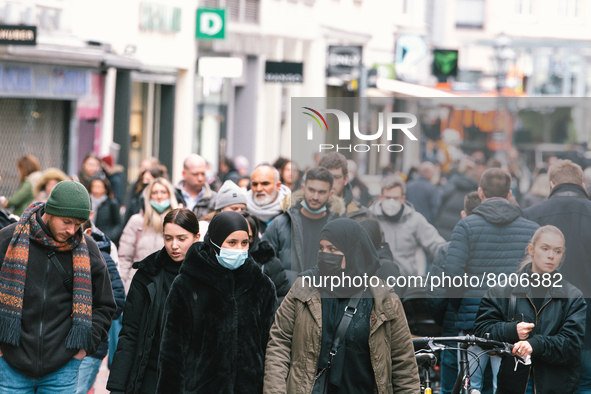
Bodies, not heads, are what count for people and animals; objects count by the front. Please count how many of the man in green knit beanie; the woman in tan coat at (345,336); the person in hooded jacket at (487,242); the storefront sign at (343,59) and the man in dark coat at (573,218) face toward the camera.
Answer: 3

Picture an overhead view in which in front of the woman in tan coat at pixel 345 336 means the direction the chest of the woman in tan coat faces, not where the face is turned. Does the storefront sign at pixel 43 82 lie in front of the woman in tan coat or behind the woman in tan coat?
behind

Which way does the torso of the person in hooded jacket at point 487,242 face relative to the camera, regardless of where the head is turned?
away from the camera

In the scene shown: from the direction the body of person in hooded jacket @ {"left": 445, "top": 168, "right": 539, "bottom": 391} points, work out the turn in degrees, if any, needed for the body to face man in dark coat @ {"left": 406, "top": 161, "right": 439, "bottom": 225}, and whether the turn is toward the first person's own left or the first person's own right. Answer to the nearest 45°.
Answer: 0° — they already face them

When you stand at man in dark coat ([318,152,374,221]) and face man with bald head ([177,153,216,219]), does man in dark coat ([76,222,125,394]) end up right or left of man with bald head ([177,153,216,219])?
left

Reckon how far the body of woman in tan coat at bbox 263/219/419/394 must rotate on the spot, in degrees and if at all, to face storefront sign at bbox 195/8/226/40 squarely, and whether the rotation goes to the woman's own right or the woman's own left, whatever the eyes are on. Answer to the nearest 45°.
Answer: approximately 180°

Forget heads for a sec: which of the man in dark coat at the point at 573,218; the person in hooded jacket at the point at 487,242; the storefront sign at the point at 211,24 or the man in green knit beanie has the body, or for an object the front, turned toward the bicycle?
the storefront sign

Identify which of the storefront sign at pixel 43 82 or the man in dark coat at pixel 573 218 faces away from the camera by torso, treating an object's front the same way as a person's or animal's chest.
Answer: the man in dark coat

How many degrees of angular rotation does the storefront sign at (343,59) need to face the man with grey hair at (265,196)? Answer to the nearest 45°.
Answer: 0° — it already faces them

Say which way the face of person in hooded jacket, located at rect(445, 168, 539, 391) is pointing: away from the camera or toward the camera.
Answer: away from the camera

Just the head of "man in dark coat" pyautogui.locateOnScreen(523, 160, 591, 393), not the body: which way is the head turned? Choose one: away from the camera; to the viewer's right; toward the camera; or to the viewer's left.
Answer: away from the camera

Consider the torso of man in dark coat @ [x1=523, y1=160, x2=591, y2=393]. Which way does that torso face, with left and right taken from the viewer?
facing away from the viewer

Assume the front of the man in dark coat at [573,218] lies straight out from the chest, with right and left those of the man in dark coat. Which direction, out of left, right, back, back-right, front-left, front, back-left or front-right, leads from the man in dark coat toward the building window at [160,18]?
front-left

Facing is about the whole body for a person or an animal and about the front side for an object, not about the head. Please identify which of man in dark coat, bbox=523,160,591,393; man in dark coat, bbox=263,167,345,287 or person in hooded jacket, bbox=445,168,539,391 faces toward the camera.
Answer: man in dark coat, bbox=263,167,345,287

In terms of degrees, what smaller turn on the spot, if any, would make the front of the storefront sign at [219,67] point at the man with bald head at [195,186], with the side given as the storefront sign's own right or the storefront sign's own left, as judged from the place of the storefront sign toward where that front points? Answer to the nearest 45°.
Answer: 0° — it already faces them
